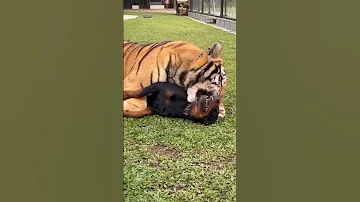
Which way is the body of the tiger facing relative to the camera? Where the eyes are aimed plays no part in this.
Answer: to the viewer's right
